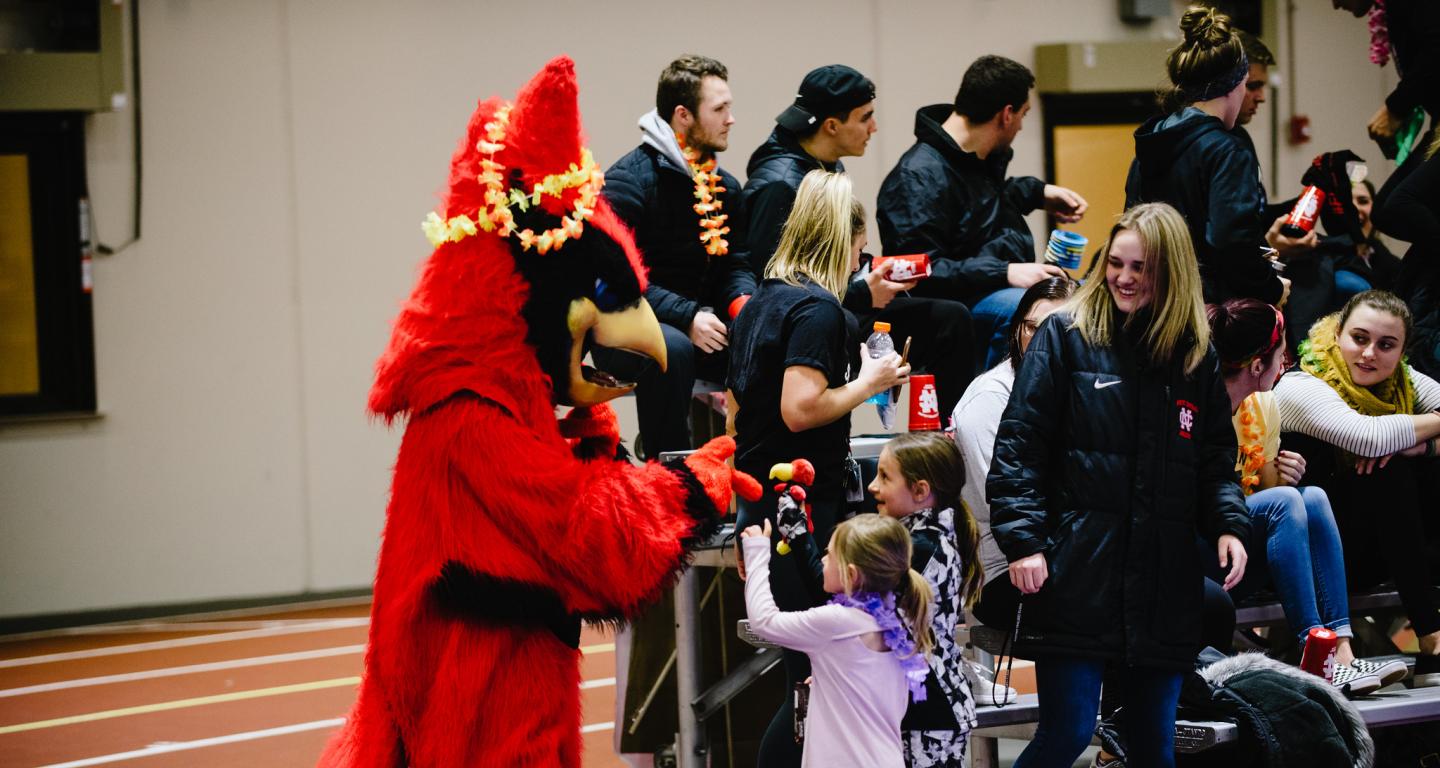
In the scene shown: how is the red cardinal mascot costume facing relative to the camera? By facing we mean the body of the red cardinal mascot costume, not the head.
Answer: to the viewer's right

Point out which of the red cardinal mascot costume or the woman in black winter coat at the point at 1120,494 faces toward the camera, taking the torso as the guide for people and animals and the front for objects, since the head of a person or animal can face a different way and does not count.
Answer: the woman in black winter coat

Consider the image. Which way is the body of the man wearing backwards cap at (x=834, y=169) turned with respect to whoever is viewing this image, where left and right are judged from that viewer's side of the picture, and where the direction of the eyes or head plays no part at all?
facing to the right of the viewer

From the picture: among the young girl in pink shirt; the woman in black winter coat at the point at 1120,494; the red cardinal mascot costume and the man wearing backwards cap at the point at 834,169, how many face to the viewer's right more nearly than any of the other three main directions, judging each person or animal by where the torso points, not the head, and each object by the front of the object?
2

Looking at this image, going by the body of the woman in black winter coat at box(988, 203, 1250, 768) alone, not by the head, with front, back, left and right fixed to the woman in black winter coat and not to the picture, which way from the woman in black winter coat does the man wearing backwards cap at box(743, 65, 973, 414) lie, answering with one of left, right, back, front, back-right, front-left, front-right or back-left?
back-right

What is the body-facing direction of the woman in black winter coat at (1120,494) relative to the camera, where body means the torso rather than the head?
toward the camera

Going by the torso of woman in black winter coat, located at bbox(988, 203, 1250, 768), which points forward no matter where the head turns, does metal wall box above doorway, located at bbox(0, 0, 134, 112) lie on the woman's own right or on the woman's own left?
on the woman's own right

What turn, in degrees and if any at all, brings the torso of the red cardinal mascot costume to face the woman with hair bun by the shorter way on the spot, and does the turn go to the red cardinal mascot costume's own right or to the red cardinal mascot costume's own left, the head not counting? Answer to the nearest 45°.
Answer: approximately 45° to the red cardinal mascot costume's own left

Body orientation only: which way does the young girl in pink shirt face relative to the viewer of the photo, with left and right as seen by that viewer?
facing away from the viewer and to the left of the viewer

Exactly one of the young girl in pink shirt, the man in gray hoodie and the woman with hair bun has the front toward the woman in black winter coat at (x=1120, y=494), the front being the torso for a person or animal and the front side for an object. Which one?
the man in gray hoodie

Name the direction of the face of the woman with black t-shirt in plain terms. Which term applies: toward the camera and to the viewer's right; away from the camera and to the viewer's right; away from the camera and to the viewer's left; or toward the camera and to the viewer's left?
away from the camera and to the viewer's right

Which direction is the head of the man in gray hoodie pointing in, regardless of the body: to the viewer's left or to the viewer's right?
to the viewer's right

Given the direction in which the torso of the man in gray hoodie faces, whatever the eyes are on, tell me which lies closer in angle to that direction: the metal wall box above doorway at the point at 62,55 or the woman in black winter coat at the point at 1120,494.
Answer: the woman in black winter coat

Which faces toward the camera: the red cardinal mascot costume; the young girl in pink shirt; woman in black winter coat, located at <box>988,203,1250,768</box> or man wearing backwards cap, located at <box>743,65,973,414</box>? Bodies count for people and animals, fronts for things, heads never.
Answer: the woman in black winter coat

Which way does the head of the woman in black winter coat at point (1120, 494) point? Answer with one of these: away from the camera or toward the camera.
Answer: toward the camera

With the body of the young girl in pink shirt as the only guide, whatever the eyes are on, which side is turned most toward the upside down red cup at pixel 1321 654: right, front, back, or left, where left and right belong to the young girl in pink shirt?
right

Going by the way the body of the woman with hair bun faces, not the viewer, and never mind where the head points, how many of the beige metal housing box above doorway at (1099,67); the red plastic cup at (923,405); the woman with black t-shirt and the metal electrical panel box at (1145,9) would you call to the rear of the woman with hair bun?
2

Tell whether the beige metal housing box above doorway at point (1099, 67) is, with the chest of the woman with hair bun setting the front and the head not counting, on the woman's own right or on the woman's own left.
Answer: on the woman's own left

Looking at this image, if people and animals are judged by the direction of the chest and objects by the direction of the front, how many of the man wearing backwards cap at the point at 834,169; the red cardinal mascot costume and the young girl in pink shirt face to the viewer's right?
2

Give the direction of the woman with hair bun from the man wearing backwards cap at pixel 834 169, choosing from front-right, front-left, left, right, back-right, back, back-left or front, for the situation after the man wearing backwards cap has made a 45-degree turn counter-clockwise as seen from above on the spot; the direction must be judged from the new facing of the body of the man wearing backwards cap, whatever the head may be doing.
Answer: front-right

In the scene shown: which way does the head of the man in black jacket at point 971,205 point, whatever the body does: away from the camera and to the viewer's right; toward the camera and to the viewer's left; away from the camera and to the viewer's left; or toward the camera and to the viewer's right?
away from the camera and to the viewer's right
